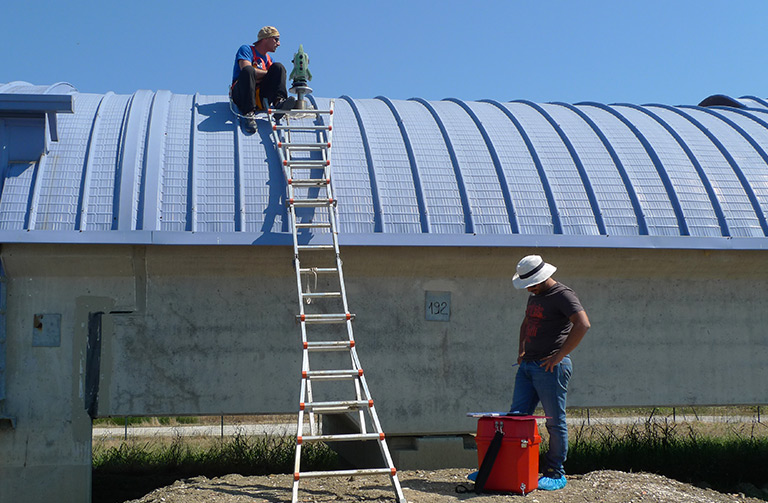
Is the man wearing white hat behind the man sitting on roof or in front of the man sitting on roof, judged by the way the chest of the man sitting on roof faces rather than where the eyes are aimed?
in front

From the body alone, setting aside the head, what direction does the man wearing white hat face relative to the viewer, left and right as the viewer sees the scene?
facing the viewer and to the left of the viewer

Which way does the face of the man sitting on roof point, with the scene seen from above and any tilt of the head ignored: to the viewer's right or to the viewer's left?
to the viewer's right

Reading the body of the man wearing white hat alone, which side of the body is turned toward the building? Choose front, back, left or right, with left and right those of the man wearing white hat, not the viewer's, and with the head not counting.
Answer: right

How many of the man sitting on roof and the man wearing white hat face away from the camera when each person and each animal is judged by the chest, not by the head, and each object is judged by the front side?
0

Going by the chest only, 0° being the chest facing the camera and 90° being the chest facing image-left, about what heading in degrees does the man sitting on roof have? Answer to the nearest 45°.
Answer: approximately 315°
